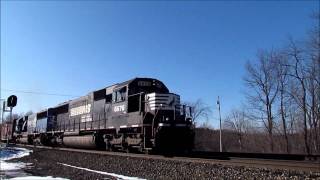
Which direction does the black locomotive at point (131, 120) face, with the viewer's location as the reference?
facing the viewer and to the right of the viewer
